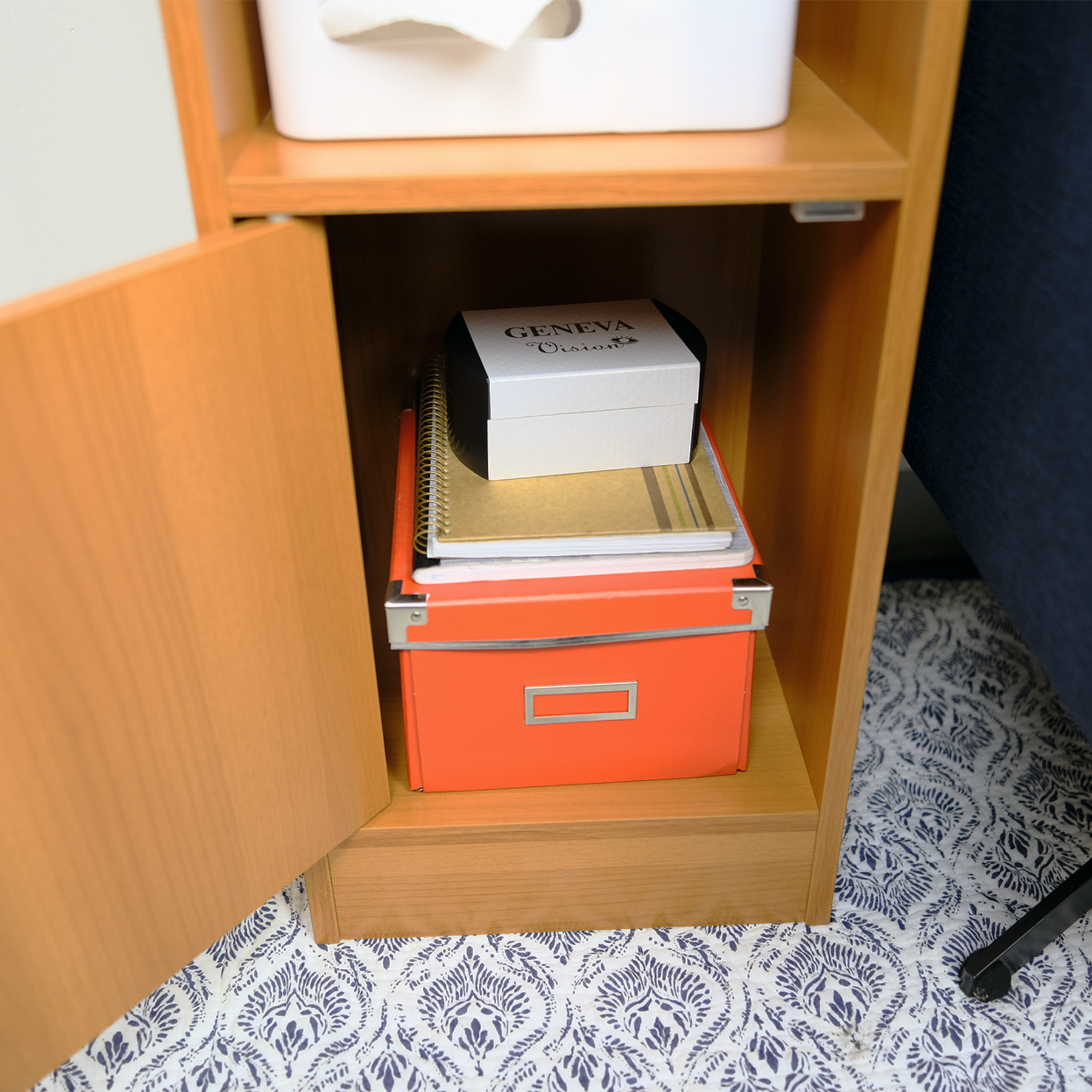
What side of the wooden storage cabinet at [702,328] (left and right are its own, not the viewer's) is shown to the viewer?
front
